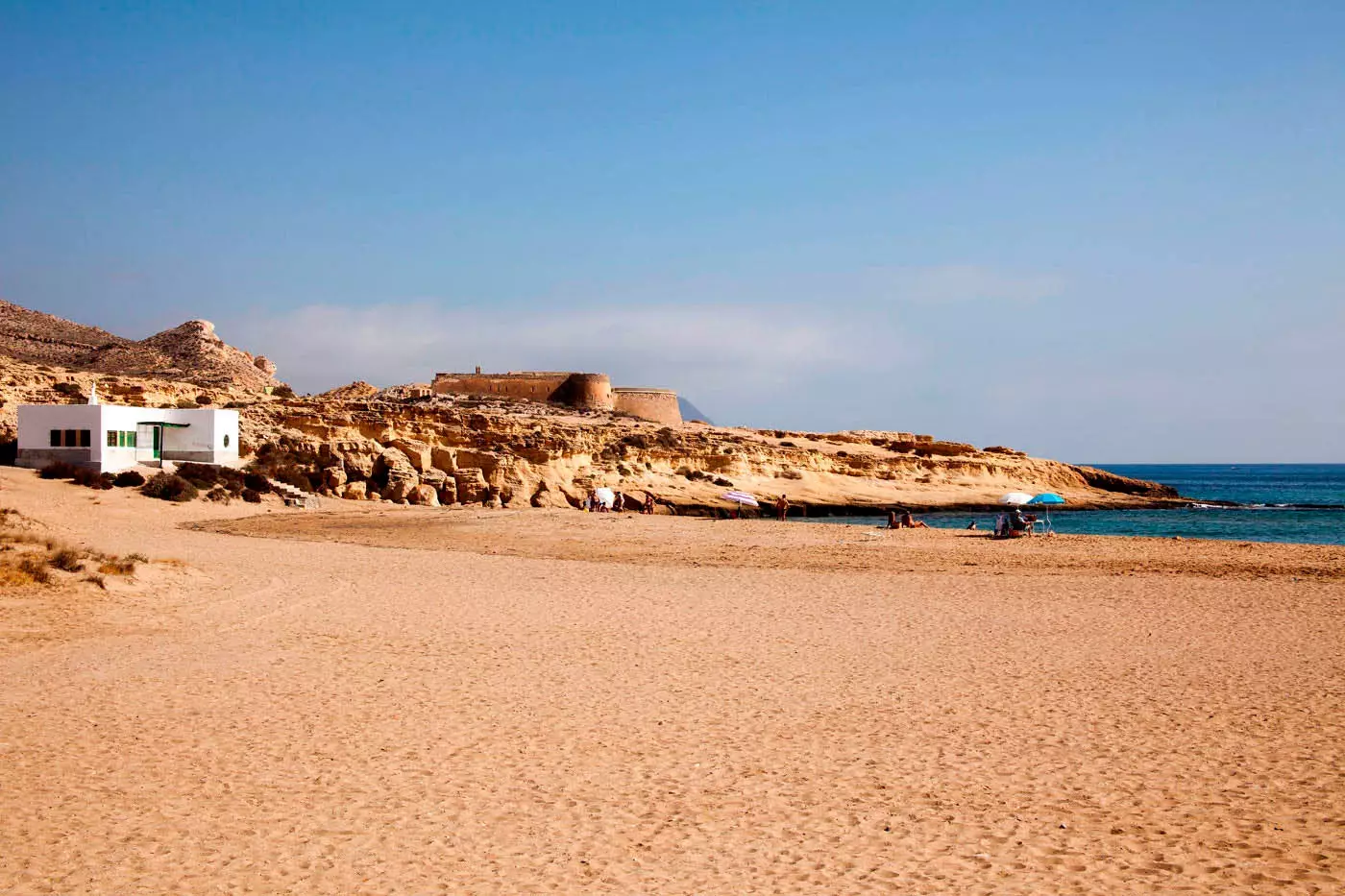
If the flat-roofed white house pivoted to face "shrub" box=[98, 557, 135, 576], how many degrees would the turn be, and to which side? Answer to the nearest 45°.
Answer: approximately 45° to its right

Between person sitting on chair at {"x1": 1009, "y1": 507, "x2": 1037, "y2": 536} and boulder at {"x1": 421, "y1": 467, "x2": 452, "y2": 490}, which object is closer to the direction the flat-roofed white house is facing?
the person sitting on chair

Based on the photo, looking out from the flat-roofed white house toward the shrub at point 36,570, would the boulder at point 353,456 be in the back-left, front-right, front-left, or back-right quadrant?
back-left

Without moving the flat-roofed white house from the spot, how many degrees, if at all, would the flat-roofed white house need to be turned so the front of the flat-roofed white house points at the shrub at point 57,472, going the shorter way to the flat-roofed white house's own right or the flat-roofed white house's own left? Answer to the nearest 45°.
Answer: approximately 90° to the flat-roofed white house's own right

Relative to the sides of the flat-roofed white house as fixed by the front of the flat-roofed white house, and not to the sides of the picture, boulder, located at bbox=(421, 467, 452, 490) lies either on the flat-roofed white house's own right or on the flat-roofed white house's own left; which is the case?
on the flat-roofed white house's own left

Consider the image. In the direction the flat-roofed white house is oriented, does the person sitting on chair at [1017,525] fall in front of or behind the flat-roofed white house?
in front

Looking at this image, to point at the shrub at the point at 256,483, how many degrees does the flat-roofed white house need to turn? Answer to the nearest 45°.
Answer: approximately 45° to its left

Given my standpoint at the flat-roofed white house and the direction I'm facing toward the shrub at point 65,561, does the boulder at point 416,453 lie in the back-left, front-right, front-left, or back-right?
back-left

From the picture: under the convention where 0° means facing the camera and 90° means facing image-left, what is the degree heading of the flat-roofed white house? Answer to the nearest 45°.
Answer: approximately 315°
